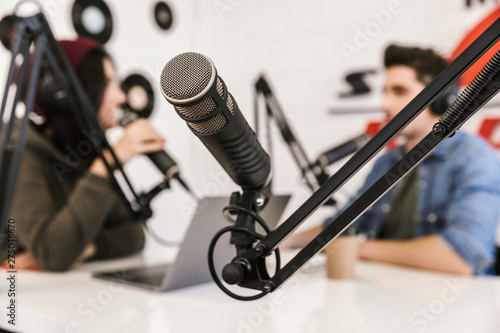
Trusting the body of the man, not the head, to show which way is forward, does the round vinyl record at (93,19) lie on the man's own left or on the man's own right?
on the man's own right

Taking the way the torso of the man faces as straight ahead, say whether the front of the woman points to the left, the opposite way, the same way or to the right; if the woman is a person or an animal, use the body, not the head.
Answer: the opposite way

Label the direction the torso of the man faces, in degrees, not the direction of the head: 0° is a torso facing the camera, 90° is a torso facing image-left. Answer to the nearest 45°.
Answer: approximately 45°

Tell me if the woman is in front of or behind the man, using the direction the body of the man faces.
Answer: in front

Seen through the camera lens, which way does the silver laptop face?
facing away from the viewer and to the left of the viewer

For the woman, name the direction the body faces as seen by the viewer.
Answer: to the viewer's right

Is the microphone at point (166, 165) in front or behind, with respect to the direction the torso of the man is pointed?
in front

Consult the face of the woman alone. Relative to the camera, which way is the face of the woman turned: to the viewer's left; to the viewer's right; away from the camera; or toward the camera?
to the viewer's right

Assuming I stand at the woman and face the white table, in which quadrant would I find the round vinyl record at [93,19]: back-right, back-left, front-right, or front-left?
back-left
